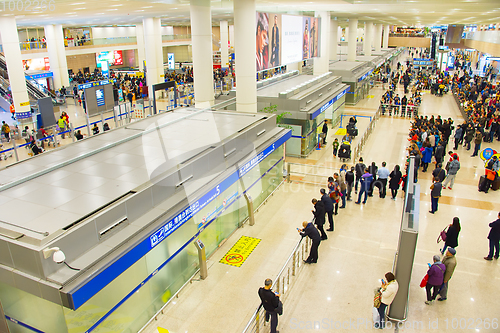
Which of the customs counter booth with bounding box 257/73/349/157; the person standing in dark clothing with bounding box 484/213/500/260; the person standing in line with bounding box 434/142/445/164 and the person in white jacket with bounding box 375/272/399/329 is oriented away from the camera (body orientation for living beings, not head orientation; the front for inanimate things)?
the person standing in line with bounding box 434/142/445/164

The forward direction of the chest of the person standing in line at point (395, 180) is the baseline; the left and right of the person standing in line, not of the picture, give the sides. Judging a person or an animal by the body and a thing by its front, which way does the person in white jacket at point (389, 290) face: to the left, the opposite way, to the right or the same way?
to the left

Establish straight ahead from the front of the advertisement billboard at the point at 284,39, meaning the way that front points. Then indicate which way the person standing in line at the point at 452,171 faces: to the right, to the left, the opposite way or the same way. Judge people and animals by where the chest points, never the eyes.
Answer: the opposite way

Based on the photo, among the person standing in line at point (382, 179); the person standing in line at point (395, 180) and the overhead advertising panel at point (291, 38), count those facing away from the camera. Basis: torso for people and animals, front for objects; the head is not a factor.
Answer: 2

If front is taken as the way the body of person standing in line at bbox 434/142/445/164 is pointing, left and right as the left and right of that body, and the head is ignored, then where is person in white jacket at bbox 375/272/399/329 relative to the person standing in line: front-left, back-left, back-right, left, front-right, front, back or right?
back

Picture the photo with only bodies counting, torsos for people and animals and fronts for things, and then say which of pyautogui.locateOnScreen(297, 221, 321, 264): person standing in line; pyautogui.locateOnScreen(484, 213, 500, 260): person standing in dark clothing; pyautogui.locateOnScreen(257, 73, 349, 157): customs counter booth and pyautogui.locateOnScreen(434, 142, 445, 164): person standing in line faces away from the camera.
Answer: pyautogui.locateOnScreen(434, 142, 445, 164): person standing in line

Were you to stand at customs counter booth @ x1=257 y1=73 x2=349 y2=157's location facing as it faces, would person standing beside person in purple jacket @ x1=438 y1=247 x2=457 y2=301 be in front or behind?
in front

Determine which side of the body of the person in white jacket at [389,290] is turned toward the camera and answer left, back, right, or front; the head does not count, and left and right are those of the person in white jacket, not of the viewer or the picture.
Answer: left

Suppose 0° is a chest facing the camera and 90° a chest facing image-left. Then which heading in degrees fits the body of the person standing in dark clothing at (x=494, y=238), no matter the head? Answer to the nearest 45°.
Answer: approximately 90°

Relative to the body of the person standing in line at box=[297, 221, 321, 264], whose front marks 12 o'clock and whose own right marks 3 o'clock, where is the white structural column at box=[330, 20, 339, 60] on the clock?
The white structural column is roughly at 3 o'clock from the person standing in line.

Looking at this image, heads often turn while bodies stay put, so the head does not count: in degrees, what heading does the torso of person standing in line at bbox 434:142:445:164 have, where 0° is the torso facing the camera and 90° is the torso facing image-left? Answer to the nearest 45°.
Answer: approximately 180°
